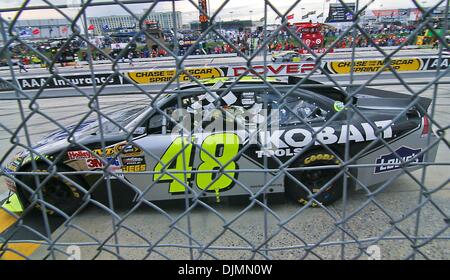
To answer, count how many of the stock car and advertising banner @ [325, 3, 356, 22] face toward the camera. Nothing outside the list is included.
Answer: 1

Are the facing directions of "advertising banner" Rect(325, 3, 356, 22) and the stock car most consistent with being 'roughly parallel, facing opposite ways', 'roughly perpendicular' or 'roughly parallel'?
roughly perpendicular

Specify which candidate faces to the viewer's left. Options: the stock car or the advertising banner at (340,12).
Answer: the stock car

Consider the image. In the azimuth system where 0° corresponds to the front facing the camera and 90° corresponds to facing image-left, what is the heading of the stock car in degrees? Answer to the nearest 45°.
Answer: approximately 90°

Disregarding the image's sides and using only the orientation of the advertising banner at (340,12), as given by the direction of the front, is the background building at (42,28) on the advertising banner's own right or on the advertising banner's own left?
on the advertising banner's own right
